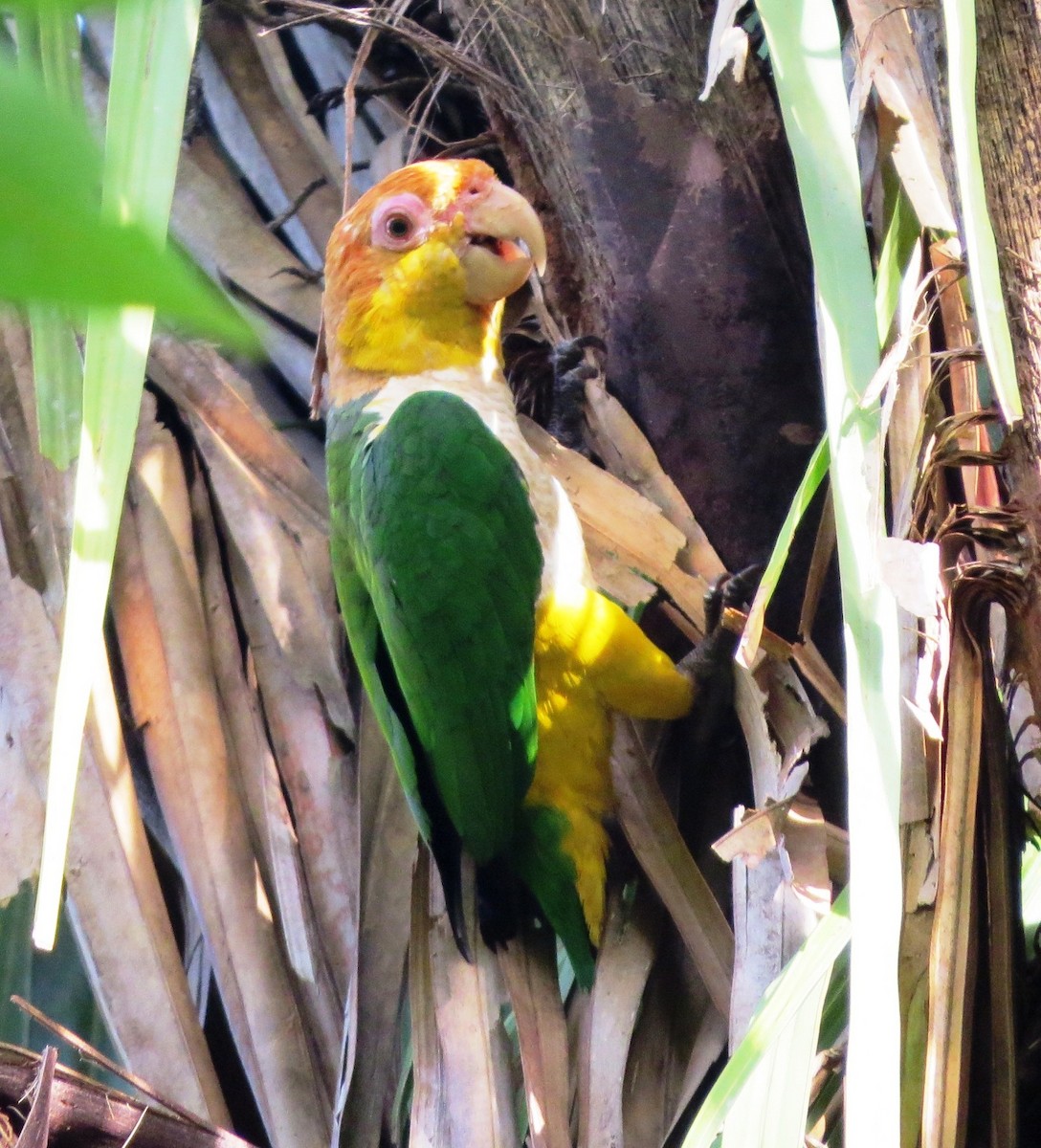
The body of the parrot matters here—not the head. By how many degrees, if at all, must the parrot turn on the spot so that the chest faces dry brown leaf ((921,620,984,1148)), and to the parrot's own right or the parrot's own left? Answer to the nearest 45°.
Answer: approximately 45° to the parrot's own right

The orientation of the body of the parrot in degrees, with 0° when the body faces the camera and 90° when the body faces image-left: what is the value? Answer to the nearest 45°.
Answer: approximately 270°
